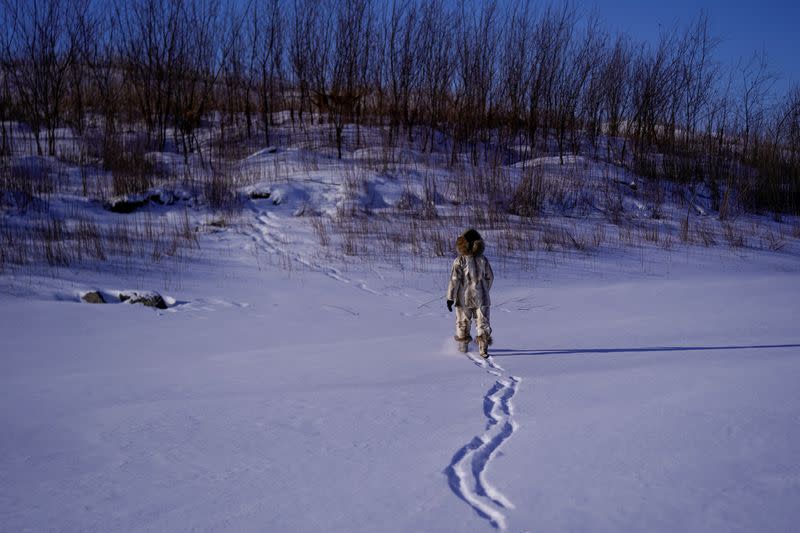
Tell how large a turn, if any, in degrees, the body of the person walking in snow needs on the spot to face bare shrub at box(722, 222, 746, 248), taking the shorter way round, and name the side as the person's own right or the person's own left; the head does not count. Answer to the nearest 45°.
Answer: approximately 45° to the person's own right

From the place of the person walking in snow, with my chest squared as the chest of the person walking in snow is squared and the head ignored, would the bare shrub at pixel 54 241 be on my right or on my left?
on my left

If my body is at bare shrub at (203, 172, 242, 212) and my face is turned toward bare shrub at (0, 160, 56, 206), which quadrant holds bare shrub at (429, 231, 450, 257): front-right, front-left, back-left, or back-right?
back-left

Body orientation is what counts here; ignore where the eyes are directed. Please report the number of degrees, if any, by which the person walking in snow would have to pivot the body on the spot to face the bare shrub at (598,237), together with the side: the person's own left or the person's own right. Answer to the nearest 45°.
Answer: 0° — they already face it

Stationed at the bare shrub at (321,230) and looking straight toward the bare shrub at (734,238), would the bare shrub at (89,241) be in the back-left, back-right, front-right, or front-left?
back-right

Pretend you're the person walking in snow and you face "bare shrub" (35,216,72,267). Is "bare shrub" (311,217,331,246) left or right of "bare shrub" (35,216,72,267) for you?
right

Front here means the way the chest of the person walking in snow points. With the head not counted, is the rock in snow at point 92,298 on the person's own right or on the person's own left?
on the person's own left

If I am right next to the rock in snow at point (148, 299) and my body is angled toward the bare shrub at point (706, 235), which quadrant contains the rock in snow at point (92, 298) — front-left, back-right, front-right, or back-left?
back-left

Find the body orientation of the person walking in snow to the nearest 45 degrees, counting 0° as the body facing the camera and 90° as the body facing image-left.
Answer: approximately 180°

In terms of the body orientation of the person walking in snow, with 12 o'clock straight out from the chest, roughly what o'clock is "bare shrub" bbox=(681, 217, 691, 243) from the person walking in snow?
The bare shrub is roughly at 1 o'clock from the person walking in snow.
